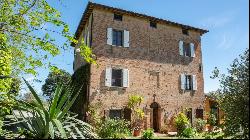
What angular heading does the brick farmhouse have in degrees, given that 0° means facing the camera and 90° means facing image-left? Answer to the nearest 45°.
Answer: approximately 315°

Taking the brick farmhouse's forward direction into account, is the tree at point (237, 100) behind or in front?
in front
